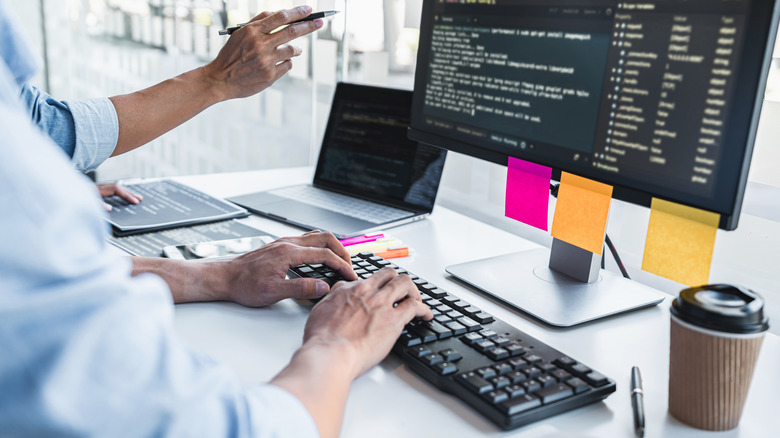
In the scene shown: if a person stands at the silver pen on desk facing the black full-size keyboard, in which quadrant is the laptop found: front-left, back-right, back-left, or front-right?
front-right

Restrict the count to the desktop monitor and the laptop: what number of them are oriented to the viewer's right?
0

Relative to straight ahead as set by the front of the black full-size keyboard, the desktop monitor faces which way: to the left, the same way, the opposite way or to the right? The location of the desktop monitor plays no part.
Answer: the same way

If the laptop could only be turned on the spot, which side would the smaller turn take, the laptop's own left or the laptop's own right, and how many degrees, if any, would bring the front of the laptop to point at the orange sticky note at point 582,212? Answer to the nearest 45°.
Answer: approximately 90° to the laptop's own left

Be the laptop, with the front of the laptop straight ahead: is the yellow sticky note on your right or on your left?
on your left

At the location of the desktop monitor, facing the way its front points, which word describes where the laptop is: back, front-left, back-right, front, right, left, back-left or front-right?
right

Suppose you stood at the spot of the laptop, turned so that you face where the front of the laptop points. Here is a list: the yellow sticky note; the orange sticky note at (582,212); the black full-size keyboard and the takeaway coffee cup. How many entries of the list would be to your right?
0

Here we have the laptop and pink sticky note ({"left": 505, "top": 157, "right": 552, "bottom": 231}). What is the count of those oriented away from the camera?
0

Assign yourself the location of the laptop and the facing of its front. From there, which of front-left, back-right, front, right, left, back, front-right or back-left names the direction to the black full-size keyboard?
front-left

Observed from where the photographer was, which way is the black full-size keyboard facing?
facing the viewer and to the left of the viewer

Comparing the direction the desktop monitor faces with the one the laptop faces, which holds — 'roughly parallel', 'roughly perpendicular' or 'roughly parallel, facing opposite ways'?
roughly parallel

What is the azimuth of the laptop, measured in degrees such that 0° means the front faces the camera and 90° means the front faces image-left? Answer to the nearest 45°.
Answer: approximately 45°

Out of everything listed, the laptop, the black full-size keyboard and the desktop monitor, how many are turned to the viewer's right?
0

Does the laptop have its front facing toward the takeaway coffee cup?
no
